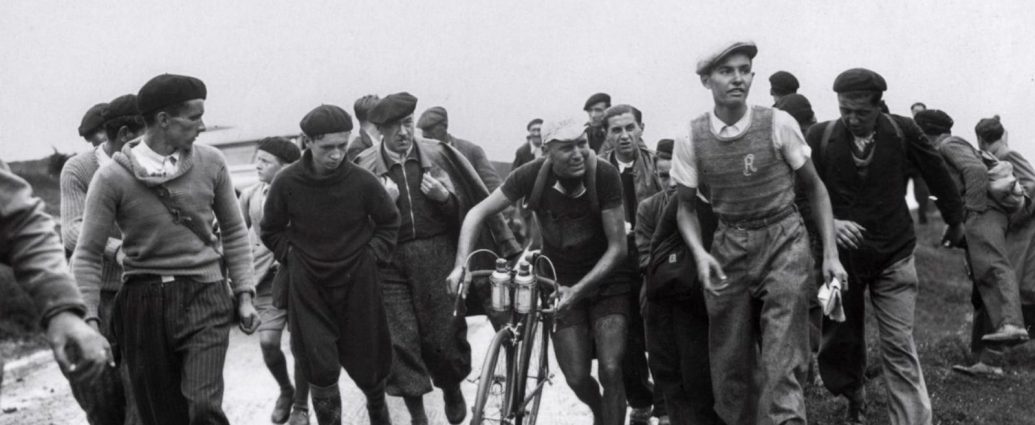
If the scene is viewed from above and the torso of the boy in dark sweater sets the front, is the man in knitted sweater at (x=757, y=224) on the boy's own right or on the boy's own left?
on the boy's own left

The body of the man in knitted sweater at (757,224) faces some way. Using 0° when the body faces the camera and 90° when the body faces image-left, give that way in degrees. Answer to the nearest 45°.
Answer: approximately 0°

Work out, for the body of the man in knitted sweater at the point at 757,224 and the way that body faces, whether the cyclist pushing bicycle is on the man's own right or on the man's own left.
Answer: on the man's own right

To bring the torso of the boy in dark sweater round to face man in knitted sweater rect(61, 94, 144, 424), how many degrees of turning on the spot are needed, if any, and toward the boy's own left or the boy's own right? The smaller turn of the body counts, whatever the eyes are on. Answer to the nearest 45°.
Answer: approximately 90° to the boy's own right

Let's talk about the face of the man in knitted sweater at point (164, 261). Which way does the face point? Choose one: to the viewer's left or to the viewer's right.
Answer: to the viewer's right

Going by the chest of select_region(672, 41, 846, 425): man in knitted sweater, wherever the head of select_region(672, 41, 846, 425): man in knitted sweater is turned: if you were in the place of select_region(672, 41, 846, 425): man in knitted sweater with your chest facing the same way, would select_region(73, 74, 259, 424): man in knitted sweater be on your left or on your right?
on your right

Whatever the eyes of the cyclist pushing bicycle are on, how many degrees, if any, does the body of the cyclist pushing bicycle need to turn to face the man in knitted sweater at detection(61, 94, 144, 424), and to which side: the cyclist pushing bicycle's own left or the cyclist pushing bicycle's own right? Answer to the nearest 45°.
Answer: approximately 90° to the cyclist pushing bicycle's own right

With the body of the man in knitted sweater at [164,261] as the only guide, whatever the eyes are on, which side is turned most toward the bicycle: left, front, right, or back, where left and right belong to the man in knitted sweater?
left

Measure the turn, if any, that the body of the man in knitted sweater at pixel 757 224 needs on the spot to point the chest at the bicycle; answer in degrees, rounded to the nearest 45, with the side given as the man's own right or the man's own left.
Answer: approximately 90° to the man's own right
